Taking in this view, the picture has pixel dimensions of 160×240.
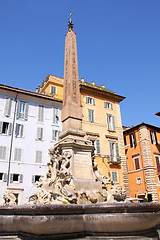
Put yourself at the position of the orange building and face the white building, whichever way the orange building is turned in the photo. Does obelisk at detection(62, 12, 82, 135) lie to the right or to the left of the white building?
left

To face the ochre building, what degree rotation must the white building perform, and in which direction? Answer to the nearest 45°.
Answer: approximately 45° to its left

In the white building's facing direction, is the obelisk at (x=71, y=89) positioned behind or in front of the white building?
in front

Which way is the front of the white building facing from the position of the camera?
facing the viewer and to the right of the viewer

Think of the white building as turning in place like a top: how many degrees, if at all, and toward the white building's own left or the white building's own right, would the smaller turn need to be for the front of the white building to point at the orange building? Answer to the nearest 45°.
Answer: approximately 45° to the white building's own left
